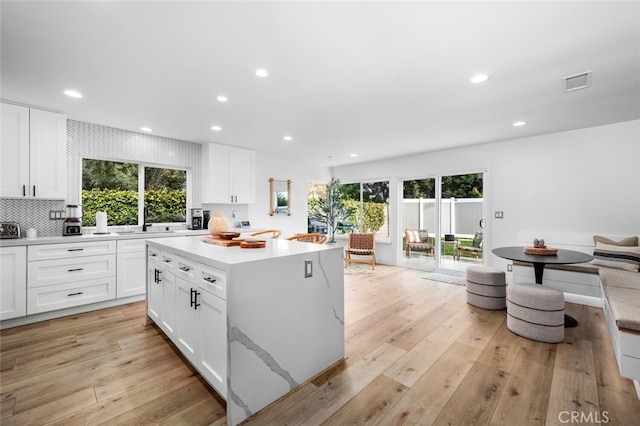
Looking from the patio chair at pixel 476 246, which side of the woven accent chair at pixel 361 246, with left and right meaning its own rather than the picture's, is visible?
left

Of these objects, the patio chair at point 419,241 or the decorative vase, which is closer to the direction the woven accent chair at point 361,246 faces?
the decorative vase

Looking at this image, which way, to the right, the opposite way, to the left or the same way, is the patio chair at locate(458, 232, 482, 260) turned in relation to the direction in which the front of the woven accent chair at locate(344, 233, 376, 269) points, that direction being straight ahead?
to the right

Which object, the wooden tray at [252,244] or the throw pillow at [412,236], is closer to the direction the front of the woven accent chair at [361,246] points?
the wooden tray

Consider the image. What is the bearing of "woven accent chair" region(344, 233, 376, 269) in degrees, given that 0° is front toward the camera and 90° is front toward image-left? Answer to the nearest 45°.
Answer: approximately 0°

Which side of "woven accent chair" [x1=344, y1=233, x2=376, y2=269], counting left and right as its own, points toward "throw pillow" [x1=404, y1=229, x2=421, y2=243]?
back

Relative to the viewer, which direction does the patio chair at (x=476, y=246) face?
to the viewer's left

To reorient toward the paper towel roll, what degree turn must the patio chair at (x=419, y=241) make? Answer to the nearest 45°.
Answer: approximately 90° to its right
